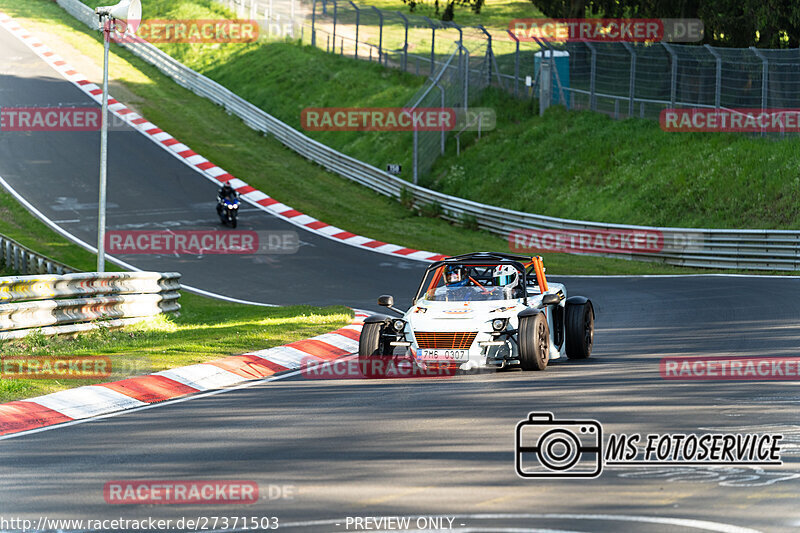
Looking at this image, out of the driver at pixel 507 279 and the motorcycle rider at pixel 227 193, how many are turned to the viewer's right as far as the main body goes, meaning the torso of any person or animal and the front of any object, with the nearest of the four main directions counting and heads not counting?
0

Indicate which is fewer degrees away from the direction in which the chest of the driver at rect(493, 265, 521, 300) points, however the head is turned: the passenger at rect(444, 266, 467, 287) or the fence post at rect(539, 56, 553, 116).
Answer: the passenger

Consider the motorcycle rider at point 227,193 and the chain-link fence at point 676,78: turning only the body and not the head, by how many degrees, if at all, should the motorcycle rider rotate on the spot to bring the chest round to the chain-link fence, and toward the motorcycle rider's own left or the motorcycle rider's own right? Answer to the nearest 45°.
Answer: approximately 90° to the motorcycle rider's own left

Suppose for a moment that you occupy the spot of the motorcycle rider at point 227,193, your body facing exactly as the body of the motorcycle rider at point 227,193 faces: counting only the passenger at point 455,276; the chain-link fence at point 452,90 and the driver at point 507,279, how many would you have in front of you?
2

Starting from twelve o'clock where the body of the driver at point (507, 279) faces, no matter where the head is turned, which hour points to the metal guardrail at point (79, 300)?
The metal guardrail is roughly at 2 o'clock from the driver.

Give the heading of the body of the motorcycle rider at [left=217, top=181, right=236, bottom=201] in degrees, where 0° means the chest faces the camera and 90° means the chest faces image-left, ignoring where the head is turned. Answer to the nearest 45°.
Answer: approximately 0°

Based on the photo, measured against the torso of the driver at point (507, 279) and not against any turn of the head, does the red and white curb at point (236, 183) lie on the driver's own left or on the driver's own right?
on the driver's own right

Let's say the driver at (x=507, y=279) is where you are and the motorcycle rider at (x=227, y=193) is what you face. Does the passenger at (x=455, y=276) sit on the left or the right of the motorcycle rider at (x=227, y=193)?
left

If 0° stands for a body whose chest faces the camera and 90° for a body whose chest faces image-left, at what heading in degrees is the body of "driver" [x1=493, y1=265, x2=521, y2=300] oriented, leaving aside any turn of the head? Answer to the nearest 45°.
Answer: approximately 45°

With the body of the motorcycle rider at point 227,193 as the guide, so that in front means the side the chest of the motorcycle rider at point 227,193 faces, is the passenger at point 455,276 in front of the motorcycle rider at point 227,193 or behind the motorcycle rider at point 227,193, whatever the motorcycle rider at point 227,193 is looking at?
in front

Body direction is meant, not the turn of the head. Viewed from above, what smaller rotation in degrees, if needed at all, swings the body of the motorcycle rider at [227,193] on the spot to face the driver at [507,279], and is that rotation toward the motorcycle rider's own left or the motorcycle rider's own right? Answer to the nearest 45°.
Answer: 0° — they already face them

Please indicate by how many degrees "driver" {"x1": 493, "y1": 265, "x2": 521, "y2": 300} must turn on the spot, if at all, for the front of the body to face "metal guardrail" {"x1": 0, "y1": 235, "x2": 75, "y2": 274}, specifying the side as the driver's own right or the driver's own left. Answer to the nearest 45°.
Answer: approximately 90° to the driver's own right

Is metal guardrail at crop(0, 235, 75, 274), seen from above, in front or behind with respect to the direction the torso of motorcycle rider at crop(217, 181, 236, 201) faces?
in front

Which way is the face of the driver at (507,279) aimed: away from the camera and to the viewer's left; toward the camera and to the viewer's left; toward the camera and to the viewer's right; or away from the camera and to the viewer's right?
toward the camera and to the viewer's left
